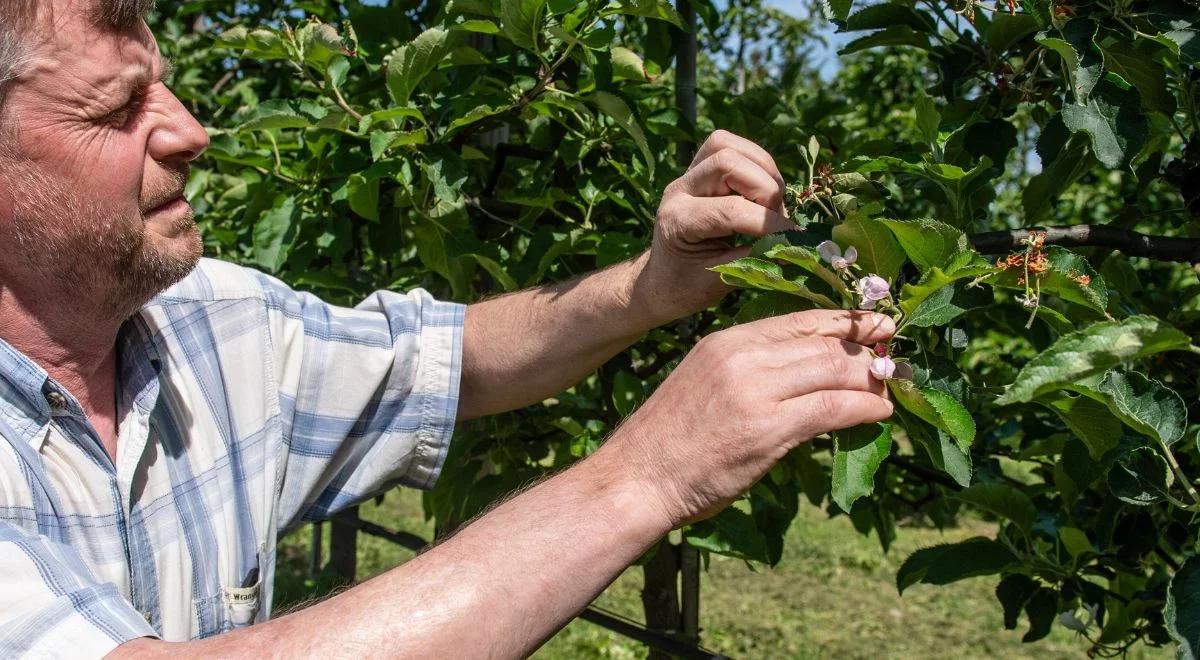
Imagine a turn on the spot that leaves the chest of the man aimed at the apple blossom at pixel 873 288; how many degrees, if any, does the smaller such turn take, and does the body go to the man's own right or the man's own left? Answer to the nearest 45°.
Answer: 0° — they already face it

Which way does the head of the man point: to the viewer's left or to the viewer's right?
to the viewer's right

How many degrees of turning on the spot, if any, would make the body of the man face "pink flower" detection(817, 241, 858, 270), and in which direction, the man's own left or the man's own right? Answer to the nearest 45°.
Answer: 0° — they already face it

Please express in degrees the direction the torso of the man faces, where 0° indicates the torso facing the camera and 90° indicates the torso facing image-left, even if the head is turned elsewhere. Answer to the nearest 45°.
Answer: approximately 315°
